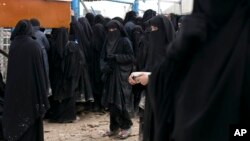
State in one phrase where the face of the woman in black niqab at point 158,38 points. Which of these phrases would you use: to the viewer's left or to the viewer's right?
to the viewer's left

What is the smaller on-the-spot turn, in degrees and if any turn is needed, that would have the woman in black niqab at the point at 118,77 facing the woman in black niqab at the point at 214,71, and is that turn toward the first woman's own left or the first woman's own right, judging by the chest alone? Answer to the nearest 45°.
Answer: approximately 45° to the first woman's own left

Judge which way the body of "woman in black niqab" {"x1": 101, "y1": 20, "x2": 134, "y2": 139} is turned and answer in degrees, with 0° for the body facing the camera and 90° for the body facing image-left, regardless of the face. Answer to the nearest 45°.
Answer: approximately 45°

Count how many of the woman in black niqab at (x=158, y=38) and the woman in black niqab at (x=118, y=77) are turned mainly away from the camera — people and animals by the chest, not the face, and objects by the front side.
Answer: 0

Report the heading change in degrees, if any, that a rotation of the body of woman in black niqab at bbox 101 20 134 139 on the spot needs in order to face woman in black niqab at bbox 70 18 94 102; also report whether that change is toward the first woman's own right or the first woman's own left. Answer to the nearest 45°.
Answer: approximately 90° to the first woman's own right
